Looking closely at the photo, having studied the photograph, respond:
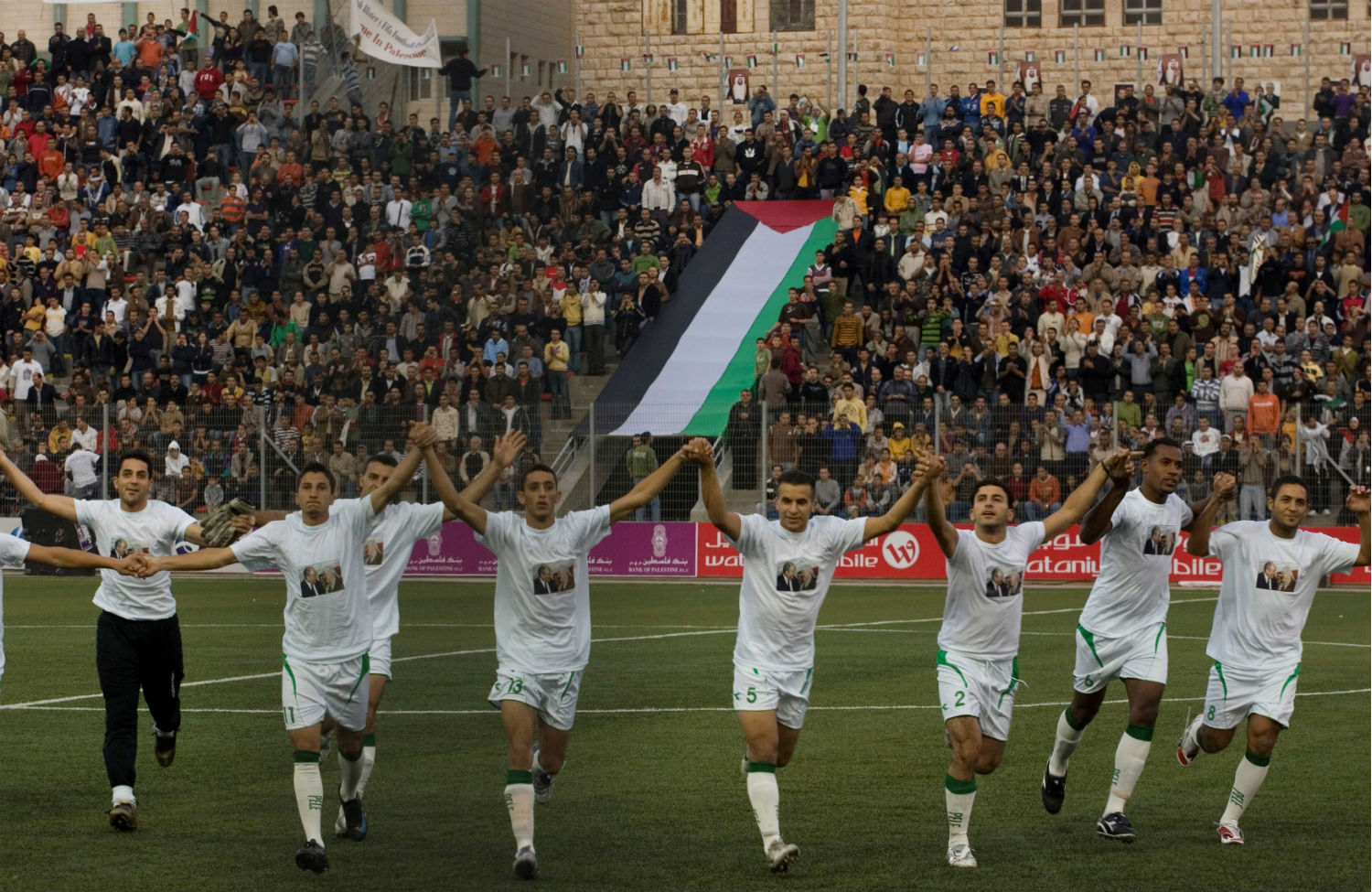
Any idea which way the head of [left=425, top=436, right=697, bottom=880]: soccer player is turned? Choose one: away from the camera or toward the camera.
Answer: toward the camera

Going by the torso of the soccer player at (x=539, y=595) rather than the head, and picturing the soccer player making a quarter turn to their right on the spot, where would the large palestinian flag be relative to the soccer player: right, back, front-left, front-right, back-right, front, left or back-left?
right

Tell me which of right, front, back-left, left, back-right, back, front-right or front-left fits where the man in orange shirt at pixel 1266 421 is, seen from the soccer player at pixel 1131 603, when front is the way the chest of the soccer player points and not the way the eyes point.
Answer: back-left

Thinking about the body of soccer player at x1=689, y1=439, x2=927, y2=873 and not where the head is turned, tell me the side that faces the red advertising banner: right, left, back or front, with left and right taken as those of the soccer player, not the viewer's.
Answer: back

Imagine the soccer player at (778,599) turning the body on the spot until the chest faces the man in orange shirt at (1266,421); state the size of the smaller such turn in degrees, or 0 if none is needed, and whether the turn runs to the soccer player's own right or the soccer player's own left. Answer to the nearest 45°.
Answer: approximately 180°

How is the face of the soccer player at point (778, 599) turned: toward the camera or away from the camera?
toward the camera

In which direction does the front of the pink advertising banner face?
toward the camera

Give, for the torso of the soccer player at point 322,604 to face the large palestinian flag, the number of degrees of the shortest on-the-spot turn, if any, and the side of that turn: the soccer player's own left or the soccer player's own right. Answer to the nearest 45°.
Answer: approximately 180°

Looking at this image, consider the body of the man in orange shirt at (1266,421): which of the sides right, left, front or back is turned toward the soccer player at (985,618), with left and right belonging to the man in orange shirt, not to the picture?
front

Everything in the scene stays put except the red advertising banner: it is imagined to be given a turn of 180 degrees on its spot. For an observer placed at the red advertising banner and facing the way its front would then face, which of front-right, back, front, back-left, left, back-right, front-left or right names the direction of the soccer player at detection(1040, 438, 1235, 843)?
back

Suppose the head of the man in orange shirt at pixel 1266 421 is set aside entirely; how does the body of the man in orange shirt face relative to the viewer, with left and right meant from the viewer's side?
facing the viewer

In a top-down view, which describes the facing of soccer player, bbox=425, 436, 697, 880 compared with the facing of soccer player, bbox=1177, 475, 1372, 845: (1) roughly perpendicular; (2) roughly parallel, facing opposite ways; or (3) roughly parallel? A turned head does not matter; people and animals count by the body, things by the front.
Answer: roughly parallel

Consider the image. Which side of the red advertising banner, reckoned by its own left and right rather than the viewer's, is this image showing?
front
